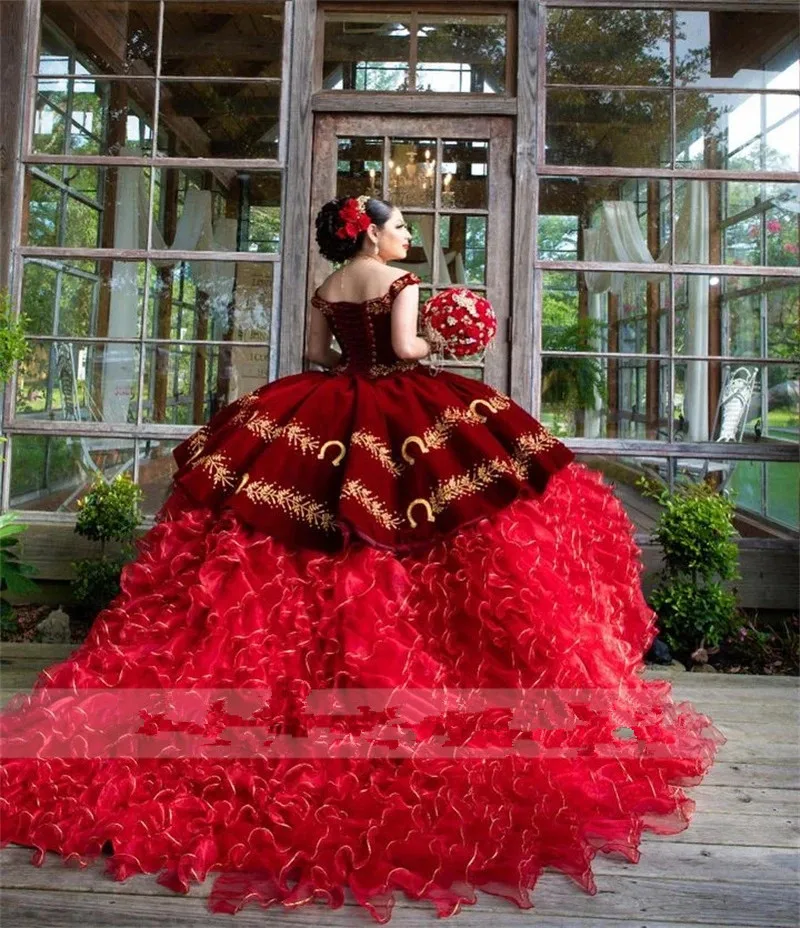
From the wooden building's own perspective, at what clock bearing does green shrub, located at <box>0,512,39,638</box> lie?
The green shrub is roughly at 3 o'clock from the wooden building.

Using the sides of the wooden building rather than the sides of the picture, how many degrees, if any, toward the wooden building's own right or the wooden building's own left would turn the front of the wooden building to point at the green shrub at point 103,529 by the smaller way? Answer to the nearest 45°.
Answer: approximately 90° to the wooden building's own right

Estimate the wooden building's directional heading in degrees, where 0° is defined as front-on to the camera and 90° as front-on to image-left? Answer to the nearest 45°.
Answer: approximately 0°
